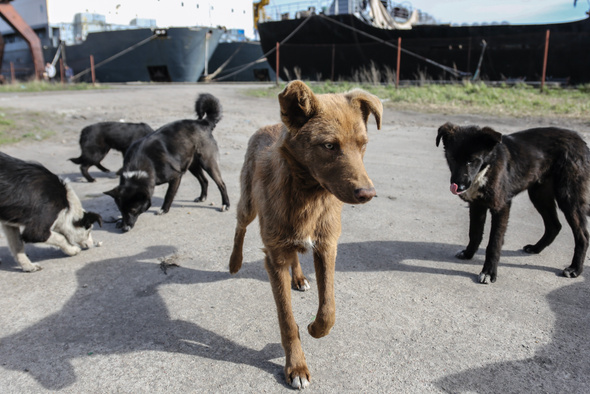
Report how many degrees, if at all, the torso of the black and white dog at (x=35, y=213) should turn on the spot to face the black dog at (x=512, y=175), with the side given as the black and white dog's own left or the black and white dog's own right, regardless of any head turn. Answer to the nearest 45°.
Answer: approximately 45° to the black and white dog's own right

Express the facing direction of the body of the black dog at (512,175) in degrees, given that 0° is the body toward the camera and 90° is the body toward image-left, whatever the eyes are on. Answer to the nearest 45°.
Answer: approximately 45°

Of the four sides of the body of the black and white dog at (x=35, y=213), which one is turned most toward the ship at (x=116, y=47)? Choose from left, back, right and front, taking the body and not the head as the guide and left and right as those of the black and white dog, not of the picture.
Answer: left

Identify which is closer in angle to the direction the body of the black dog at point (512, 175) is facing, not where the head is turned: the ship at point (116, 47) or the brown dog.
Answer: the brown dog

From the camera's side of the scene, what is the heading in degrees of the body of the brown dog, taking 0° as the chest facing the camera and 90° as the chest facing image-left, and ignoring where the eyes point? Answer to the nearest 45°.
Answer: approximately 315°

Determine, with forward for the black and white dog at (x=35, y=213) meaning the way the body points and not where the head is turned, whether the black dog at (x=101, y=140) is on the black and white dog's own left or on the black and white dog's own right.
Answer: on the black and white dog's own left

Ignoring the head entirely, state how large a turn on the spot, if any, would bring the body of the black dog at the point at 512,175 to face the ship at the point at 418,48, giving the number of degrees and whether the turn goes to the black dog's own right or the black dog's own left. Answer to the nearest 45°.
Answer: approximately 135° to the black dog's own right

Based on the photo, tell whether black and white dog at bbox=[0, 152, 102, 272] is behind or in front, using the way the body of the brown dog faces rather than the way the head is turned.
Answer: behind

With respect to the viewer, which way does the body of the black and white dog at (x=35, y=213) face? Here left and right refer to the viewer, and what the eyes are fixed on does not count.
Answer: facing to the right of the viewer
